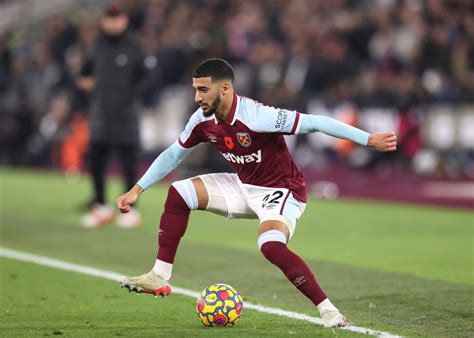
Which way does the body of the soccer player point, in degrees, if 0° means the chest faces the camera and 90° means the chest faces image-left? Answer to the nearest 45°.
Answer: approximately 45°

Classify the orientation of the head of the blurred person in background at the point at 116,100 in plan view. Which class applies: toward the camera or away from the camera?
toward the camera

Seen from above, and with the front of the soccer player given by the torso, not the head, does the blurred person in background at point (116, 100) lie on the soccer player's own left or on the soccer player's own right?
on the soccer player's own right
